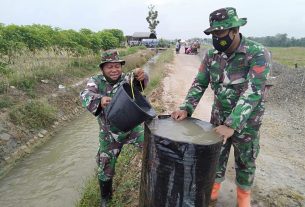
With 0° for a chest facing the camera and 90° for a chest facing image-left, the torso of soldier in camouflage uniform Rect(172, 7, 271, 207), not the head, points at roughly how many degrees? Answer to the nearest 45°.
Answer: approximately 45°

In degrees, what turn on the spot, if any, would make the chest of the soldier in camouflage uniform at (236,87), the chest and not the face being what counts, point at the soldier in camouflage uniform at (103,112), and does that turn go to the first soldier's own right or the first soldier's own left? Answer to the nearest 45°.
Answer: approximately 45° to the first soldier's own right

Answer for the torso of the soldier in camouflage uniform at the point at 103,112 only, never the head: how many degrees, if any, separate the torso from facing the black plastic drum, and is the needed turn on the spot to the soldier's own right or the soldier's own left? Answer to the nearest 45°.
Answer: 0° — they already face it
